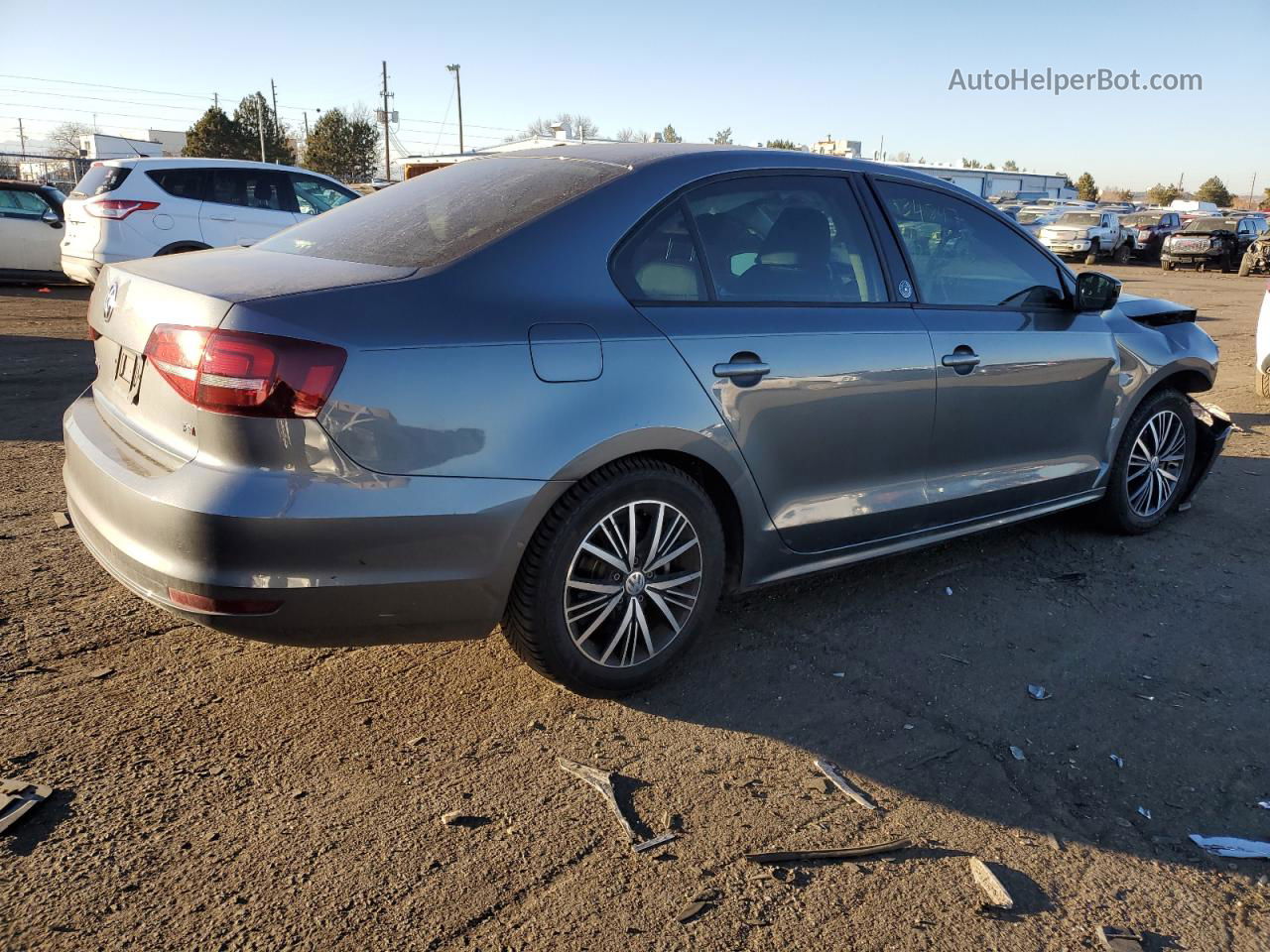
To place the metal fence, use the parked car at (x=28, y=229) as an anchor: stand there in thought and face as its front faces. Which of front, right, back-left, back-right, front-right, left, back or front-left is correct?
left

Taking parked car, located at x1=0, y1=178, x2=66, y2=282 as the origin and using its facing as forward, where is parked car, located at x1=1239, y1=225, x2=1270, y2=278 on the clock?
parked car, located at x1=1239, y1=225, x2=1270, y2=278 is roughly at 12 o'clock from parked car, located at x1=0, y1=178, x2=66, y2=282.

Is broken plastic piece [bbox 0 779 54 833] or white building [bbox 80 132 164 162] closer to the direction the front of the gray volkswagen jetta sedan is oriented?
the white building

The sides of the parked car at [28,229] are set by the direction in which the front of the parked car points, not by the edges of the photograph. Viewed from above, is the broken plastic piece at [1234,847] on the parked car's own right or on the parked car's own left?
on the parked car's own right

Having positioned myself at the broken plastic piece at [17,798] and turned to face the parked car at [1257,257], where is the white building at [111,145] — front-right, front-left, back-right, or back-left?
front-left

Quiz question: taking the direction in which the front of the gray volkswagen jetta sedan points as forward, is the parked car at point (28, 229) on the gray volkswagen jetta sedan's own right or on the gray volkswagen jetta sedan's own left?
on the gray volkswagen jetta sedan's own left

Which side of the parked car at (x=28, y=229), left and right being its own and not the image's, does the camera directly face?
right

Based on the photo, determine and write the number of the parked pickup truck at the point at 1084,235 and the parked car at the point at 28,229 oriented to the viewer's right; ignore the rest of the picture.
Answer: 1

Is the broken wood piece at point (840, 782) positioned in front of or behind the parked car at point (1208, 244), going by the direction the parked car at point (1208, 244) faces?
in front

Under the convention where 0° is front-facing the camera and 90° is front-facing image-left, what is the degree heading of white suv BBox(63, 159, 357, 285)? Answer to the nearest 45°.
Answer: approximately 225°

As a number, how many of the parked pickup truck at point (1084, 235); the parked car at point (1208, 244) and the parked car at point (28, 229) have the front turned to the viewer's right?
1

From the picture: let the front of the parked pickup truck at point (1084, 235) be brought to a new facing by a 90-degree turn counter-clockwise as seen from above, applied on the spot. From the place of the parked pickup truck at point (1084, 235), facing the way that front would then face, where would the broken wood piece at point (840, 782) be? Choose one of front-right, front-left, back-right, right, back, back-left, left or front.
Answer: front-right

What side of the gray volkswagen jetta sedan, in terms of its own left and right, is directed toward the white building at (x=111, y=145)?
left

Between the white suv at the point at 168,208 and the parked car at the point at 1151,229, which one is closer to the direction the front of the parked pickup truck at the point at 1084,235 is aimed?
the white suv

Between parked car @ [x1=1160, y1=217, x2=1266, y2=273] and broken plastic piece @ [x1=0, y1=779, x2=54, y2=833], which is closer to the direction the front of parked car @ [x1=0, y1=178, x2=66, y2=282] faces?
the parked car
